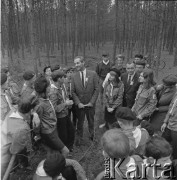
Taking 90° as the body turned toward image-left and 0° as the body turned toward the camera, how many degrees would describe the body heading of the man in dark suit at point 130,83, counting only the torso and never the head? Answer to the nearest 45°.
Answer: approximately 0°

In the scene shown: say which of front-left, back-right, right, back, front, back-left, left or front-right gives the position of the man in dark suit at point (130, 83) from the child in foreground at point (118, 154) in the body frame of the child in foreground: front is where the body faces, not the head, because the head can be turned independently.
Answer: front-right

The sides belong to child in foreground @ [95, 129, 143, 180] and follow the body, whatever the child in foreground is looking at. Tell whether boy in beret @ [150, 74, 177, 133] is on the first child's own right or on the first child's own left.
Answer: on the first child's own right

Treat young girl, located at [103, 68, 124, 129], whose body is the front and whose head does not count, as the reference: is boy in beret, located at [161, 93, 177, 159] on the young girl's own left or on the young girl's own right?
on the young girl's own left

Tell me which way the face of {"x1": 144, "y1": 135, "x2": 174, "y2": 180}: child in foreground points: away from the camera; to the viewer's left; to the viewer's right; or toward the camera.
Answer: away from the camera

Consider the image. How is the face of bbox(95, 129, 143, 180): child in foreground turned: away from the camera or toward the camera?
away from the camera

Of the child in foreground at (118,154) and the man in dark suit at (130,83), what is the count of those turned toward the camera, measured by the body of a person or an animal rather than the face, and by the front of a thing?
1

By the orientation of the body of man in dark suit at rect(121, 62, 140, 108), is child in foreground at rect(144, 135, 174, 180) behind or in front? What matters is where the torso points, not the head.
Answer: in front

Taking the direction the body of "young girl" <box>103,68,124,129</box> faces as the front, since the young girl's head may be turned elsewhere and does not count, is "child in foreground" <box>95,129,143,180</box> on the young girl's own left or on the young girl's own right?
on the young girl's own left

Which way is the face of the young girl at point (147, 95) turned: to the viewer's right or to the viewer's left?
to the viewer's left
